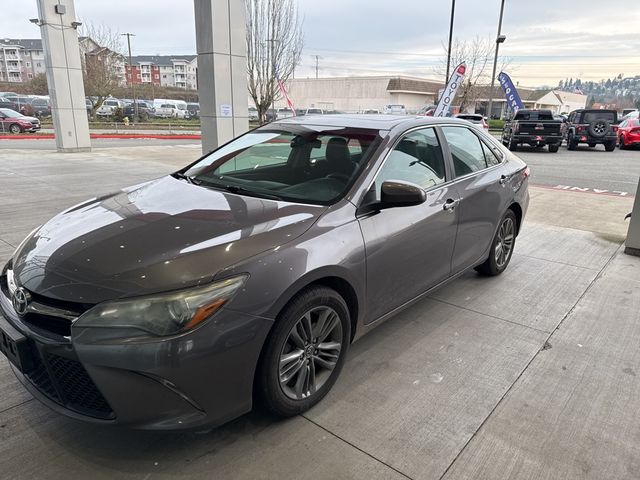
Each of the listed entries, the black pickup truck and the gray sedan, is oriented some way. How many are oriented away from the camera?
1

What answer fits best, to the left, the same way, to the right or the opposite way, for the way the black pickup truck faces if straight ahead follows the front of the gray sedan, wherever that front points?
the opposite way

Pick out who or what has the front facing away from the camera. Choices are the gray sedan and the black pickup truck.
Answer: the black pickup truck

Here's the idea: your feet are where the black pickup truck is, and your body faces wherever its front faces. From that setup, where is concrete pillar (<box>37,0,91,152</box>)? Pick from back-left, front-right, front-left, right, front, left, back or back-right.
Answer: back-left

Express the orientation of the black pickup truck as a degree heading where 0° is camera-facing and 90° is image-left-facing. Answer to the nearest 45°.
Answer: approximately 180°

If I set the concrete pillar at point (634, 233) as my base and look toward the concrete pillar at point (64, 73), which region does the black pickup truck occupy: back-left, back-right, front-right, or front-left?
front-right

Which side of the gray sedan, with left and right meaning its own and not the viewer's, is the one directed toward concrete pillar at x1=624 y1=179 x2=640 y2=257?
back

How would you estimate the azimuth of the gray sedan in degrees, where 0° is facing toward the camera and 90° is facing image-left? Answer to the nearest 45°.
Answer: approximately 45°

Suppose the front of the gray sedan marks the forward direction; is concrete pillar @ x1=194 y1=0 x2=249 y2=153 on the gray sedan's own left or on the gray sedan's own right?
on the gray sedan's own right

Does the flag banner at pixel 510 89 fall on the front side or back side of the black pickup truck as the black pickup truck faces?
on the front side

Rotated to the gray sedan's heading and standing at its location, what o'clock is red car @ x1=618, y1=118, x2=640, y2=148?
The red car is roughly at 6 o'clock from the gray sedan.

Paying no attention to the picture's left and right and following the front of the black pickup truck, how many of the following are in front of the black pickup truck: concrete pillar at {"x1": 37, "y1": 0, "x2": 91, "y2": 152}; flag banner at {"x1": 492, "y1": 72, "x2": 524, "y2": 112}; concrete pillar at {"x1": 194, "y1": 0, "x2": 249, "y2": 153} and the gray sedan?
1

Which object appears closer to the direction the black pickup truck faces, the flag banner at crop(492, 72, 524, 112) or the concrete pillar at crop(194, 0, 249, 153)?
the flag banner

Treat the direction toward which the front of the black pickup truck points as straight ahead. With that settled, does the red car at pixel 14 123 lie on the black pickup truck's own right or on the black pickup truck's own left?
on the black pickup truck's own left
